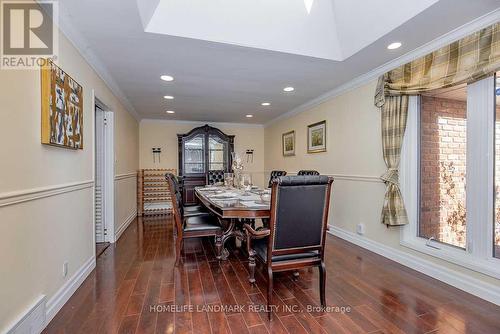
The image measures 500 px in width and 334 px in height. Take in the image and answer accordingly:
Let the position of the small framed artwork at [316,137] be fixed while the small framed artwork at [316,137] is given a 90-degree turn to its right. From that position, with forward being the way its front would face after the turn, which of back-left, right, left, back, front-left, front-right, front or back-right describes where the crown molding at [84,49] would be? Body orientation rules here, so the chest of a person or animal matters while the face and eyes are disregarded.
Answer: left

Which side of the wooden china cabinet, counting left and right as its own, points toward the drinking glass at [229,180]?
front

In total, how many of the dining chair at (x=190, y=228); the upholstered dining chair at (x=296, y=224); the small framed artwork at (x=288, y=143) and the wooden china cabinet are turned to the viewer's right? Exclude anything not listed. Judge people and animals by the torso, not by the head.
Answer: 1

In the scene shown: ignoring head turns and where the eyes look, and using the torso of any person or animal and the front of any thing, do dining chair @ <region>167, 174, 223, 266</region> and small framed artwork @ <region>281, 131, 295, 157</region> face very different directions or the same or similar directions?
very different directions

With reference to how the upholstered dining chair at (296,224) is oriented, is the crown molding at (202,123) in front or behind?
in front

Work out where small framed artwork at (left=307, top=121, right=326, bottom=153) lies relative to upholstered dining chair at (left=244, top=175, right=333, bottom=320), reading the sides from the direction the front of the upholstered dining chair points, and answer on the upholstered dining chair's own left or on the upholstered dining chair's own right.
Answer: on the upholstered dining chair's own right

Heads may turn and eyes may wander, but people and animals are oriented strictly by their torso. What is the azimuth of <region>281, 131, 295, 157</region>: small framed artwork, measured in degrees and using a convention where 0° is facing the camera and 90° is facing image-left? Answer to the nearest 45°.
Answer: approximately 45°

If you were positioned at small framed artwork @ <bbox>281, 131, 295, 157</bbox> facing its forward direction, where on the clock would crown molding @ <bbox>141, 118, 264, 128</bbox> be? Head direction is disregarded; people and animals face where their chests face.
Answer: The crown molding is roughly at 2 o'clock from the small framed artwork.

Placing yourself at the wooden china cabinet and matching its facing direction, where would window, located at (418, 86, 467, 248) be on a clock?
The window is roughly at 11 o'clock from the wooden china cabinet.

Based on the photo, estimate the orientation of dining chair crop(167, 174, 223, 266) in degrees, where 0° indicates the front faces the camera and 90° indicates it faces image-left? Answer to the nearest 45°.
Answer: approximately 270°

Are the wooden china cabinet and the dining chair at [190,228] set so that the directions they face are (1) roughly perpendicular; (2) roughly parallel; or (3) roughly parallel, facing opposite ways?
roughly perpendicular

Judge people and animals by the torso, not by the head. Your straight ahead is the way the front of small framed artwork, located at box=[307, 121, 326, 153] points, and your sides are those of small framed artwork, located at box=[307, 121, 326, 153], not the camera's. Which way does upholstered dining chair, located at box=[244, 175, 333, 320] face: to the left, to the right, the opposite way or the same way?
to the right

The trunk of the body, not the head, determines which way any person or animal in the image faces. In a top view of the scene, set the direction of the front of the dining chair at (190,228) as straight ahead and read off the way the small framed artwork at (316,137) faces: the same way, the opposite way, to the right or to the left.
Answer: the opposite way

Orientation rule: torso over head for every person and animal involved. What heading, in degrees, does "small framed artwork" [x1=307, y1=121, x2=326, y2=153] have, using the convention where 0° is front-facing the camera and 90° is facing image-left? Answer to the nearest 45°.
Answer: approximately 45°
